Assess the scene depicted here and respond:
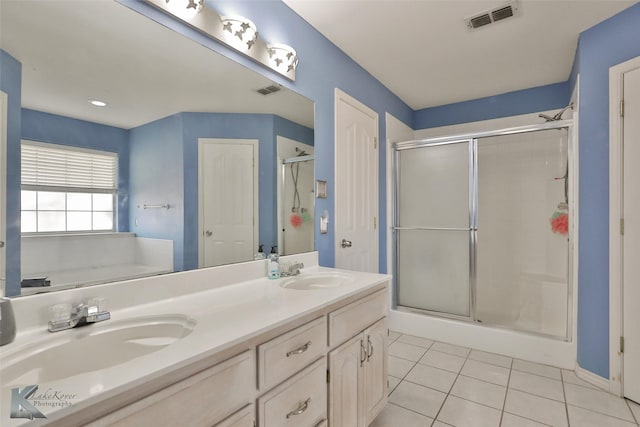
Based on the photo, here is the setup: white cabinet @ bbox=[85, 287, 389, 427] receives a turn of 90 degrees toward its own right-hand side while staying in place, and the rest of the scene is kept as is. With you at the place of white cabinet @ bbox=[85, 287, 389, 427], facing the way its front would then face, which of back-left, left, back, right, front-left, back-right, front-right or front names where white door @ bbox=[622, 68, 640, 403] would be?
back-left

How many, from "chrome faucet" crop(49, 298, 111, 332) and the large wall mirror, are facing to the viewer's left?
0

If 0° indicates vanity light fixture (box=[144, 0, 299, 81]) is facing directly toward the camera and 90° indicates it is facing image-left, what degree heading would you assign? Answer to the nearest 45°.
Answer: approximately 315°

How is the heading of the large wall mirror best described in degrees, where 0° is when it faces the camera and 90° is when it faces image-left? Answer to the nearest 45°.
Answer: approximately 315°

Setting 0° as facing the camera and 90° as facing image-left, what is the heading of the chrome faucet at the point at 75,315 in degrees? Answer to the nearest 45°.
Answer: approximately 315°

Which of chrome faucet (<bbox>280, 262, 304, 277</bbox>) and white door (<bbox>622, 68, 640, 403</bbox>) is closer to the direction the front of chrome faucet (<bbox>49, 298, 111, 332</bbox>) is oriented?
the white door

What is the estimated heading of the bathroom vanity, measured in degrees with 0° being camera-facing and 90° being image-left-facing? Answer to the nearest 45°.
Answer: approximately 315°

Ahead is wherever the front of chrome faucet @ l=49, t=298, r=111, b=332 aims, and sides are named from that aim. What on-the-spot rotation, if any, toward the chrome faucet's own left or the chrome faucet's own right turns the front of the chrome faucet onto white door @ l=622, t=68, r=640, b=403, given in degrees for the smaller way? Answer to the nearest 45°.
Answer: approximately 45° to the chrome faucet's own left
